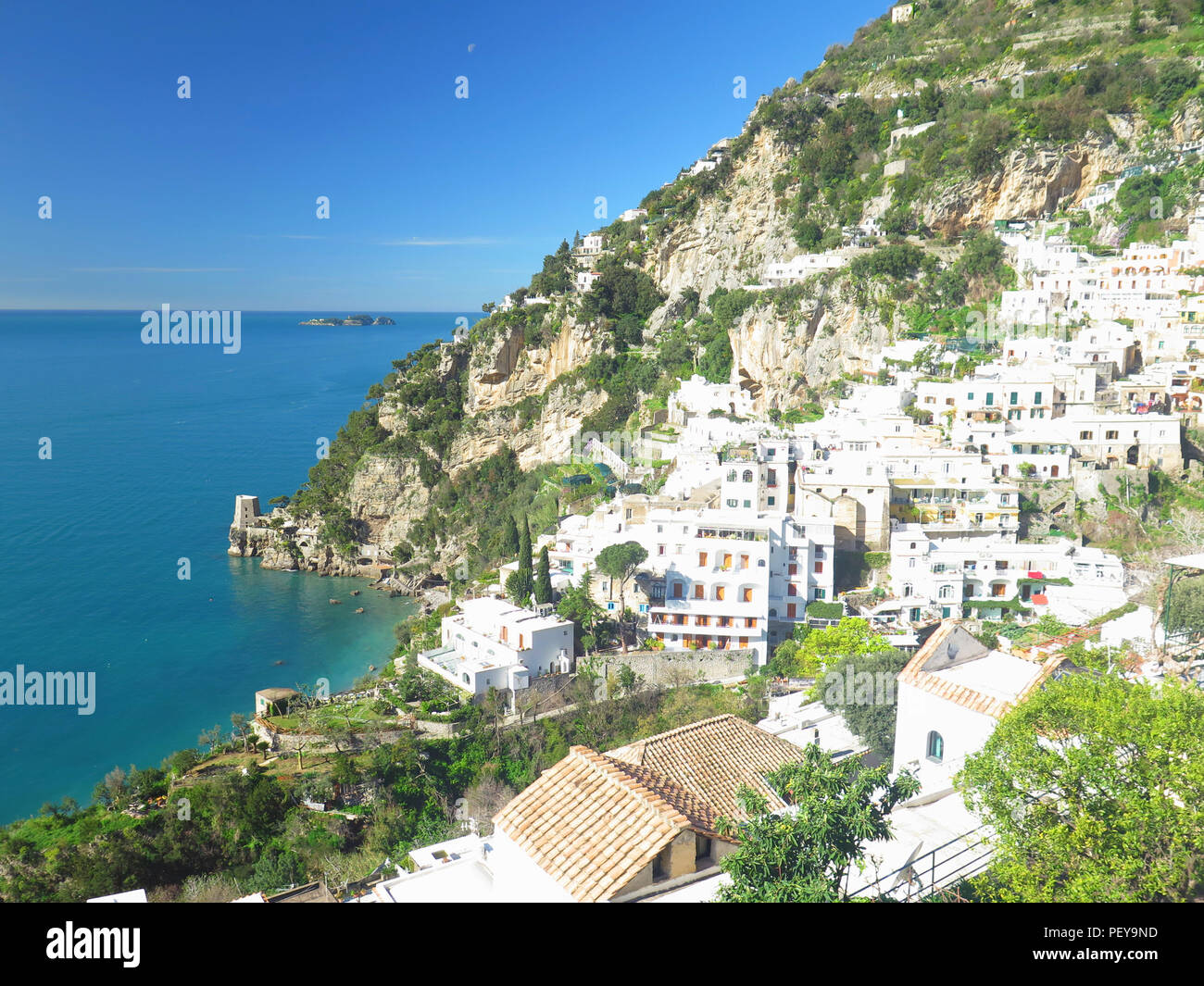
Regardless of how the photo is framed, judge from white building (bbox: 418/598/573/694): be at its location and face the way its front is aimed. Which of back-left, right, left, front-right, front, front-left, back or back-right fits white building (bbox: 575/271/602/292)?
back-right

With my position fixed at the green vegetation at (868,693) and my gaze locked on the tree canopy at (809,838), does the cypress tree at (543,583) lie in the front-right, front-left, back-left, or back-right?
back-right

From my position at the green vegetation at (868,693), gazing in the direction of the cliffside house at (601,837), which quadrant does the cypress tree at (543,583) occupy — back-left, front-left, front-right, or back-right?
back-right

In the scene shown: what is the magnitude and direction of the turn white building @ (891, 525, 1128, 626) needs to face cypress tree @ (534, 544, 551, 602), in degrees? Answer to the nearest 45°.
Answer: approximately 90° to its right

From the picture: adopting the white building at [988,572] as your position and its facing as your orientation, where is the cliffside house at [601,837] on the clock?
The cliffside house is roughly at 12 o'clock from the white building.

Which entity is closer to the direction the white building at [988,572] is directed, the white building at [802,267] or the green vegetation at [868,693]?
the green vegetation

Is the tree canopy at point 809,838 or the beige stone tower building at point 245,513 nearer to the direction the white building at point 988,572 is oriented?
the tree canopy

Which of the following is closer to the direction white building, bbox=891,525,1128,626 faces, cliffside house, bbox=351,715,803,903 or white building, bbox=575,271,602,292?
the cliffside house

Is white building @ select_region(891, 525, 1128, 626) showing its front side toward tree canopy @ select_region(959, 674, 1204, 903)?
yes

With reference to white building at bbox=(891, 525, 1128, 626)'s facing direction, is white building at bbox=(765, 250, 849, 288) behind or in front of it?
behind

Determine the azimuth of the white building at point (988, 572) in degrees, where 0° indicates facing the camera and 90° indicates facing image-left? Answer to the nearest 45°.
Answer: approximately 0°
